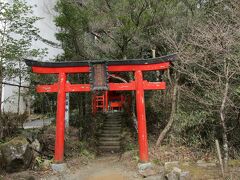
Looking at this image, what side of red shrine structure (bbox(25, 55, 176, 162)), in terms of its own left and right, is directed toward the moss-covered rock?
right

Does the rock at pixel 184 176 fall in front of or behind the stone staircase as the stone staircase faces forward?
in front

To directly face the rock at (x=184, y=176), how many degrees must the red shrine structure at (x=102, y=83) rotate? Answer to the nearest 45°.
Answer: approximately 45° to its left

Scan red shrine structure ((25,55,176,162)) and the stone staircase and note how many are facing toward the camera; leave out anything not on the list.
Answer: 2

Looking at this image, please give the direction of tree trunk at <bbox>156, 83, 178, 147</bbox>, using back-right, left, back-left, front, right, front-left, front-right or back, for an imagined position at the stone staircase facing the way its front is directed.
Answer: front-left

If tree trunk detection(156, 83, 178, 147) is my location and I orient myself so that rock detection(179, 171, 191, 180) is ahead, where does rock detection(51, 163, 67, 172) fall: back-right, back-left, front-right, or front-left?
front-right

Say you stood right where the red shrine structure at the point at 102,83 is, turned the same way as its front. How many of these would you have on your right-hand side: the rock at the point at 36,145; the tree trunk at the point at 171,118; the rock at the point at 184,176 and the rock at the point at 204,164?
1

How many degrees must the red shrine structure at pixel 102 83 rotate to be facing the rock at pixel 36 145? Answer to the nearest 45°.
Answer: approximately 90° to its right

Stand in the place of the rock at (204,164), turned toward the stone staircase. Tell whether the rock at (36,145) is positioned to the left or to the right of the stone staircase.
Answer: left

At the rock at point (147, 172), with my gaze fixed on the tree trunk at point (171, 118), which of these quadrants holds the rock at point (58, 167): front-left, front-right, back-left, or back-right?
back-left

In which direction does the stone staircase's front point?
toward the camera

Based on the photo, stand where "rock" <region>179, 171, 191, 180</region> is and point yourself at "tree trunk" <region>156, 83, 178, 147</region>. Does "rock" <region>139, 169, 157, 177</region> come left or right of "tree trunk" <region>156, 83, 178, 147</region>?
left

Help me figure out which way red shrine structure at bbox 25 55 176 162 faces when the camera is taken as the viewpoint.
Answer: facing the viewer

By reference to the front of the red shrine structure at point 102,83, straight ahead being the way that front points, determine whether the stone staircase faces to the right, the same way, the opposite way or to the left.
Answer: the same way

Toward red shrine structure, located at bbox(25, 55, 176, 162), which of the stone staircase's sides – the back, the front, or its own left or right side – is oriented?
front
